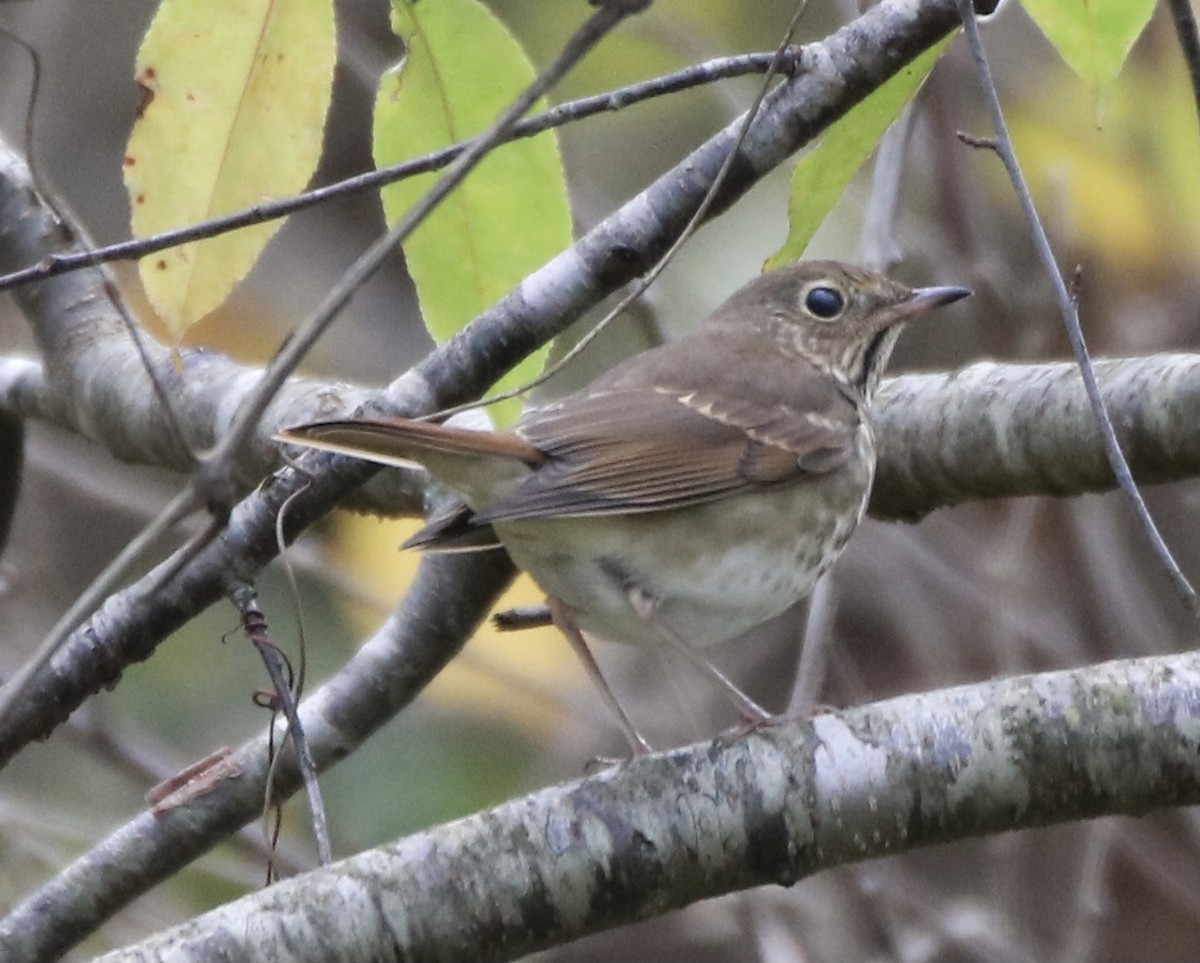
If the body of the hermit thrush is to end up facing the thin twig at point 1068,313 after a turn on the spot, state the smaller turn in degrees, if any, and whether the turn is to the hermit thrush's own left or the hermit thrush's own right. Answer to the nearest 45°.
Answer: approximately 45° to the hermit thrush's own right

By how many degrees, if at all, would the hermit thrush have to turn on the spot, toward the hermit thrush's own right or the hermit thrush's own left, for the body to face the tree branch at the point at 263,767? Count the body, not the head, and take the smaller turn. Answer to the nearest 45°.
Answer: approximately 180°

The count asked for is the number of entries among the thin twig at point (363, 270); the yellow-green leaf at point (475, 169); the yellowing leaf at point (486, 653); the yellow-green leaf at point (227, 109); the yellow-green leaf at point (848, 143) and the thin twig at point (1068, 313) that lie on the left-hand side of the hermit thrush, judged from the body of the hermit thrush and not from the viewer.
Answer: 1

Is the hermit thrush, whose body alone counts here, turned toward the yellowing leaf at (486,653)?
no

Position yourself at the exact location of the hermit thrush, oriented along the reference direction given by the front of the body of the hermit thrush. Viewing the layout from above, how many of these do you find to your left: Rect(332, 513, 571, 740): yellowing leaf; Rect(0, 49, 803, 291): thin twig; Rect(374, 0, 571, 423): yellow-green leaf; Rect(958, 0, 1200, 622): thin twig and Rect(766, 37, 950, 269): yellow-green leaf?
4

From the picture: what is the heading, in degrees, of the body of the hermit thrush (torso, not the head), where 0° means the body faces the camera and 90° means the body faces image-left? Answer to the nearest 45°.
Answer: approximately 270°
